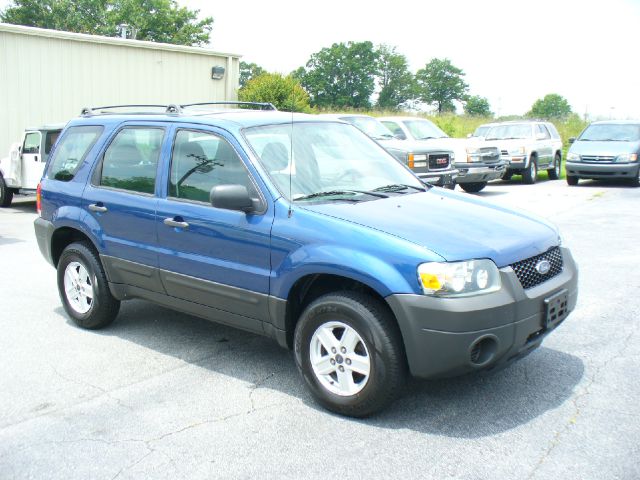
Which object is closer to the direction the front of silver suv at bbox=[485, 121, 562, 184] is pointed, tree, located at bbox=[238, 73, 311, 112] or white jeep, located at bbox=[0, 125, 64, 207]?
the white jeep

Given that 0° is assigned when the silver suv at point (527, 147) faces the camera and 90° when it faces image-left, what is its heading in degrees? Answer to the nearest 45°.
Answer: approximately 45°

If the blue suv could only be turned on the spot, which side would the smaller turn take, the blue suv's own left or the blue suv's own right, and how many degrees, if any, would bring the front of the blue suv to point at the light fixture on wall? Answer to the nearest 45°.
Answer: approximately 135° to the blue suv's own left

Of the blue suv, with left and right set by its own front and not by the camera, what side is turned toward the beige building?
back

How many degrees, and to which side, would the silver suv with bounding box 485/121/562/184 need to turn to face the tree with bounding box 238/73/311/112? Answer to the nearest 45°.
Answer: approximately 45° to its right

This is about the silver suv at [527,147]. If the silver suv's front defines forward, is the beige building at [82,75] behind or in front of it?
in front

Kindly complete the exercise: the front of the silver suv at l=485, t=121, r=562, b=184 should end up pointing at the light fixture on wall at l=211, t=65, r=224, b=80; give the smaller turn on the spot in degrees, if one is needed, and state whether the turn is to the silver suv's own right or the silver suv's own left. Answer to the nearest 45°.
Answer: approximately 45° to the silver suv's own right

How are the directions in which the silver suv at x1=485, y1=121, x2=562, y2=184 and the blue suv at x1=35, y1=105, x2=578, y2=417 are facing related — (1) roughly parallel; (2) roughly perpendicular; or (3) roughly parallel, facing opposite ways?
roughly perpendicular

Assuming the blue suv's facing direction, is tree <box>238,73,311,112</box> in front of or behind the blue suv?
behind

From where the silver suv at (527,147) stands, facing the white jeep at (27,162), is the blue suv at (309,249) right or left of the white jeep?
left

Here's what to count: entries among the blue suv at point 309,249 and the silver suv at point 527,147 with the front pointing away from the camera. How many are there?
0

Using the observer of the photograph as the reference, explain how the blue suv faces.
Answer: facing the viewer and to the right of the viewer

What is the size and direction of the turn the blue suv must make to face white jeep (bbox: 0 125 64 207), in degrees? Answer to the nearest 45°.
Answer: approximately 180°
